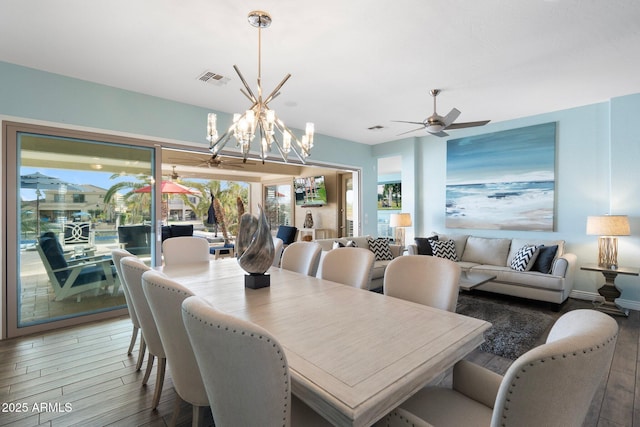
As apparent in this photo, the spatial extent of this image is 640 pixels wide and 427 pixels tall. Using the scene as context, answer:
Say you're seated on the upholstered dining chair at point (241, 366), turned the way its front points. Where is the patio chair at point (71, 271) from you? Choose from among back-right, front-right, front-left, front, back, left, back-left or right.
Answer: left

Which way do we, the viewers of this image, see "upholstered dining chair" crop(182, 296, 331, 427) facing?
facing away from the viewer and to the right of the viewer

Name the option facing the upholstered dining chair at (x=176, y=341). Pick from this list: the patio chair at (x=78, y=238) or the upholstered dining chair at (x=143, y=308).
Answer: the patio chair

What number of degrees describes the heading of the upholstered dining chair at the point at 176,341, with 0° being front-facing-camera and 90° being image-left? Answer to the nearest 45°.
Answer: approximately 225°

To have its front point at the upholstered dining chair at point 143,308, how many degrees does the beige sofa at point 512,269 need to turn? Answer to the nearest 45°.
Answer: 0° — it already faces it

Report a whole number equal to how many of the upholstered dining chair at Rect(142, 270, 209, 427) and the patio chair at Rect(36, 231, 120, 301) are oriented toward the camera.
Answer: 0

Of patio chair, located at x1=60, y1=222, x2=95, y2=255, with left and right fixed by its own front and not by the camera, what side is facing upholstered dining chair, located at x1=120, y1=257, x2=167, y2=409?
front

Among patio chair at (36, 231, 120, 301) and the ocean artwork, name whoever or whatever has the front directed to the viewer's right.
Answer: the patio chair

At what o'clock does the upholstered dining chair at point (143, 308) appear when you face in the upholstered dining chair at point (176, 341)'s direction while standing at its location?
the upholstered dining chair at point (143, 308) is roughly at 10 o'clock from the upholstered dining chair at point (176, 341).

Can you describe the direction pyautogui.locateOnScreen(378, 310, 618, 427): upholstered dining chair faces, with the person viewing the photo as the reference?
facing away from the viewer and to the left of the viewer
